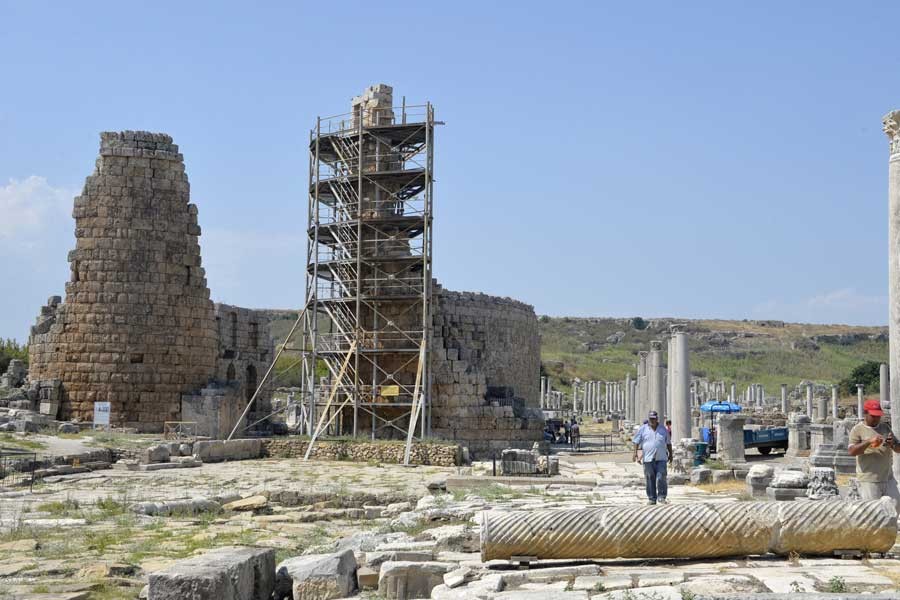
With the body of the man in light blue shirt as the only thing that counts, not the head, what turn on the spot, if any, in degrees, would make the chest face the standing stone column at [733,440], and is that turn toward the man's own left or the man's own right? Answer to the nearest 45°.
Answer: approximately 180°

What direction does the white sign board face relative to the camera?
toward the camera

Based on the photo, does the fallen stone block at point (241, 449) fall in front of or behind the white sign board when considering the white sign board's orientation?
in front

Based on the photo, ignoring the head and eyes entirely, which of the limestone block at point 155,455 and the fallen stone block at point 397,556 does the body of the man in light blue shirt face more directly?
the fallen stone block

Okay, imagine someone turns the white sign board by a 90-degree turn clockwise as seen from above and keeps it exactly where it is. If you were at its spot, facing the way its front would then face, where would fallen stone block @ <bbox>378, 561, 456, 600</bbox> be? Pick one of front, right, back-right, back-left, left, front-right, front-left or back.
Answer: left

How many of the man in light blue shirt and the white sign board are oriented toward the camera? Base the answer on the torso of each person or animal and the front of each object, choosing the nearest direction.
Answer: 2

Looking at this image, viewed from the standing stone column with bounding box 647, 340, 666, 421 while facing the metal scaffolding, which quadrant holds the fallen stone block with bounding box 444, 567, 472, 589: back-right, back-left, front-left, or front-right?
front-left

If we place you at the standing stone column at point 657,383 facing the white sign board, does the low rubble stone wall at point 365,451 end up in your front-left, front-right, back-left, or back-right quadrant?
front-left

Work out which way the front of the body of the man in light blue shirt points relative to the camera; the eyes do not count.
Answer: toward the camera

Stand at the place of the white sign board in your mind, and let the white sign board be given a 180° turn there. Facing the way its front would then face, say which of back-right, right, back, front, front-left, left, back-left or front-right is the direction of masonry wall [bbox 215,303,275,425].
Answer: front-right

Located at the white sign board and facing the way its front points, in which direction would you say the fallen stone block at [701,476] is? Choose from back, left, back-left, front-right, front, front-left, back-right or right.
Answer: front-left

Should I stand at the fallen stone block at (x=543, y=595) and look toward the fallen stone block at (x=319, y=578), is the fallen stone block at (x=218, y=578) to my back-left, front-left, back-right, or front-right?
front-left

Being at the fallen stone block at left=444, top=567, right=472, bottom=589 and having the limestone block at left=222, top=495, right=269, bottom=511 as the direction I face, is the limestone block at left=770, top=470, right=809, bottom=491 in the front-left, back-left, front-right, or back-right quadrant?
front-right

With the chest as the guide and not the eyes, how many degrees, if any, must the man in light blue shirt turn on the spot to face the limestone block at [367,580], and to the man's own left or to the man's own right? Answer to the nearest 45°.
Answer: approximately 45° to the man's own right
